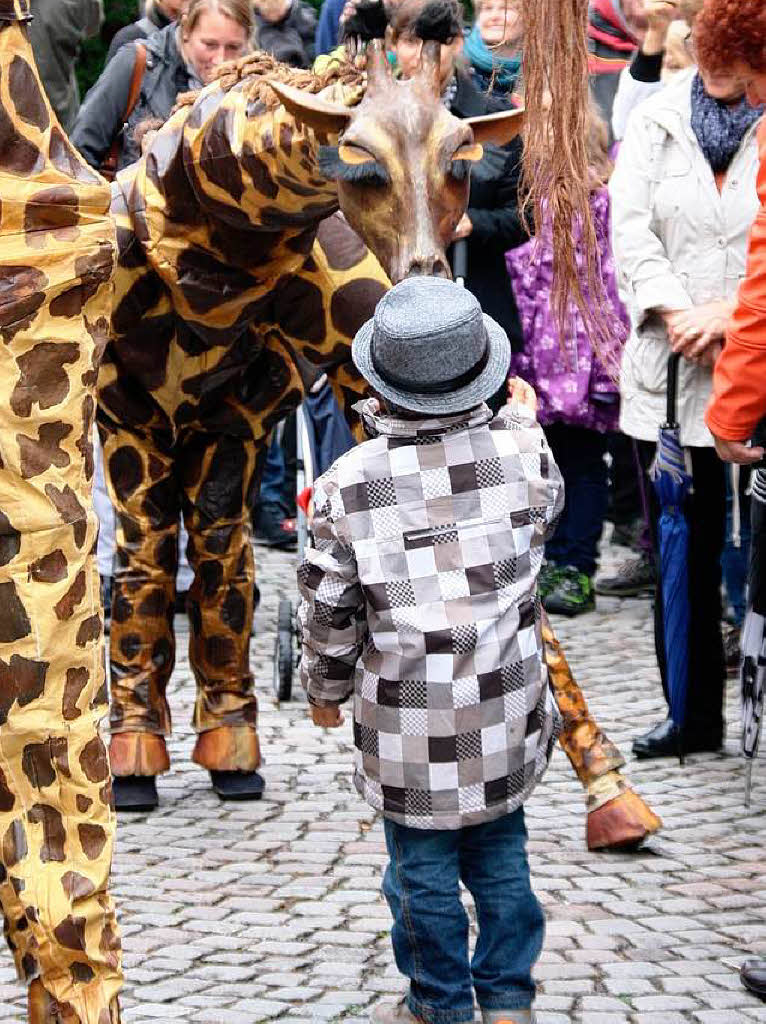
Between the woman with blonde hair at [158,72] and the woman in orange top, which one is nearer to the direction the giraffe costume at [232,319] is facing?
the woman in orange top

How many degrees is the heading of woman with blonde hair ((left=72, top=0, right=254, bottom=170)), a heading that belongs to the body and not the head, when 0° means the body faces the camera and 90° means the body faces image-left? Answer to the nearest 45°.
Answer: approximately 315°

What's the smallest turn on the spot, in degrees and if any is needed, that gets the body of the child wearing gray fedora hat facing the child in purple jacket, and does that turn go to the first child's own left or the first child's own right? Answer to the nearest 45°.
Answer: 0° — they already face them

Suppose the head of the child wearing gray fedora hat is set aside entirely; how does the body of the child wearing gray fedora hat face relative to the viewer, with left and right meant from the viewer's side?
facing away from the viewer

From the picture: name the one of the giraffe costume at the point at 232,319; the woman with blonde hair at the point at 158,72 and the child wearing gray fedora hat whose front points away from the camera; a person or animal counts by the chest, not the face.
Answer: the child wearing gray fedora hat

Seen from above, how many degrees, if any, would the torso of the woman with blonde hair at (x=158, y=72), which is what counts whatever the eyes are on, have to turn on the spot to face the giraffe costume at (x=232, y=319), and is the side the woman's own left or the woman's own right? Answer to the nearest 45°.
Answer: approximately 45° to the woman's own right

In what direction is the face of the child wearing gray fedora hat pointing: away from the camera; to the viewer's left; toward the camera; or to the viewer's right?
away from the camera

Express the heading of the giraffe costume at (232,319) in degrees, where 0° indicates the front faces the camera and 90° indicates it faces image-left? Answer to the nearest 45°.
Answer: approximately 315°

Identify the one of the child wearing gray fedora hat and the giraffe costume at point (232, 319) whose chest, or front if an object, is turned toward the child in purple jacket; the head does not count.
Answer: the child wearing gray fedora hat

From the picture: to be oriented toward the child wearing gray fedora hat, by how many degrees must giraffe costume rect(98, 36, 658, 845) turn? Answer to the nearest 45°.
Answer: approximately 45° to its right

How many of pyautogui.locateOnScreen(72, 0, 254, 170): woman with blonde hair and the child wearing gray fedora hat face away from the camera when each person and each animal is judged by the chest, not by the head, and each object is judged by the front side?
1

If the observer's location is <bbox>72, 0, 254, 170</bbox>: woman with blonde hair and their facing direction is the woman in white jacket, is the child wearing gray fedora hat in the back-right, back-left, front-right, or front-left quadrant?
front-right

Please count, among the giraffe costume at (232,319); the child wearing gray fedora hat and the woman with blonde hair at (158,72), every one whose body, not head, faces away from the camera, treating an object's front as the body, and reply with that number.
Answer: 1

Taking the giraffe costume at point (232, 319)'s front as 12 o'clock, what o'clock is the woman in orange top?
The woman in orange top is roughly at 11 o'clock from the giraffe costume.

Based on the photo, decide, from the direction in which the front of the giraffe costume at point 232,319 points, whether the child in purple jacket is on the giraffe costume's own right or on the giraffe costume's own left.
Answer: on the giraffe costume's own left

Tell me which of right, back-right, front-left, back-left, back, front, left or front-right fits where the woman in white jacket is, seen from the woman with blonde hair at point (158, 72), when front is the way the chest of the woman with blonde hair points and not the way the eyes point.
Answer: front

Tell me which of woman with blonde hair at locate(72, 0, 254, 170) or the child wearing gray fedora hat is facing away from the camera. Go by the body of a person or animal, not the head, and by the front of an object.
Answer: the child wearing gray fedora hat

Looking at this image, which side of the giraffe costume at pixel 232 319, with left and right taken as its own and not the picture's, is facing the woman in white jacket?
left

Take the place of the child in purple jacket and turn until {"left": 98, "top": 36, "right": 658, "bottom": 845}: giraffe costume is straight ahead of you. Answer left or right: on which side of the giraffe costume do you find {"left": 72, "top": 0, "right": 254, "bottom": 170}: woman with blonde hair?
right
